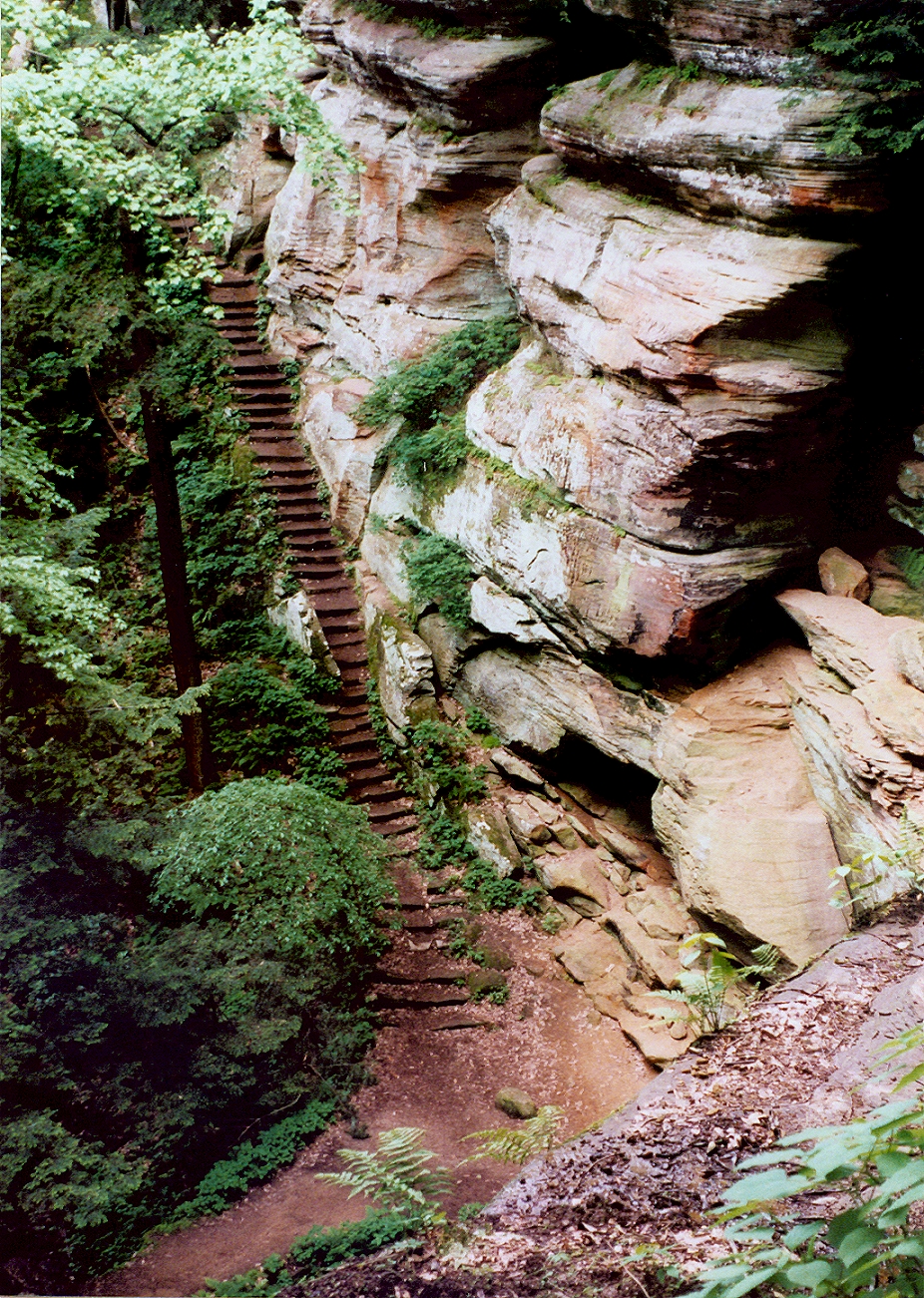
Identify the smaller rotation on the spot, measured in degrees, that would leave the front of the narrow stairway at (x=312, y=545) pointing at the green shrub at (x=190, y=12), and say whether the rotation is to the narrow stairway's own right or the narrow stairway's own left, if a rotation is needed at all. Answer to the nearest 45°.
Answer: approximately 180°

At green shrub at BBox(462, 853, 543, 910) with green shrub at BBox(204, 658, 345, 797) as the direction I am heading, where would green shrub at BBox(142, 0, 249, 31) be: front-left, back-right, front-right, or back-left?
front-right

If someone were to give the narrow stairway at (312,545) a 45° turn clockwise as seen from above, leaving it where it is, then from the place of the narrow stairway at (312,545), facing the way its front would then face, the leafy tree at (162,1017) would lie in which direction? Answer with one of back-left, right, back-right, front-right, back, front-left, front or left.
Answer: front-left

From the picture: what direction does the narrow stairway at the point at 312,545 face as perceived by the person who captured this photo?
facing the viewer

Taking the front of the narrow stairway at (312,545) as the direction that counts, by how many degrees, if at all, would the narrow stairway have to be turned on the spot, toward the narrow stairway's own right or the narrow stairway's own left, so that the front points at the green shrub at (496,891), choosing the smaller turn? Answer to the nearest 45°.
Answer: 0° — it already faces it

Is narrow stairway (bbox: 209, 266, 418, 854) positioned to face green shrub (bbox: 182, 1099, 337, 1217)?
yes

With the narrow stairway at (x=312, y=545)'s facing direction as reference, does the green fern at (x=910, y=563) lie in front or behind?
in front

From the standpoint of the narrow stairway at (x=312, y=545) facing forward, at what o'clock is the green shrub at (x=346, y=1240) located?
The green shrub is roughly at 12 o'clock from the narrow stairway.

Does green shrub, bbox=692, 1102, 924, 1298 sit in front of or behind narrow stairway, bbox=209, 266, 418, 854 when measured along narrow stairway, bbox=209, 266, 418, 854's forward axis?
in front

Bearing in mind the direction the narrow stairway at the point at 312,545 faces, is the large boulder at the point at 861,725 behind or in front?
in front
